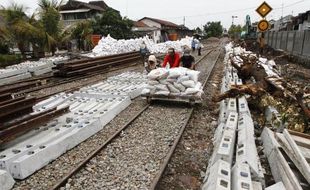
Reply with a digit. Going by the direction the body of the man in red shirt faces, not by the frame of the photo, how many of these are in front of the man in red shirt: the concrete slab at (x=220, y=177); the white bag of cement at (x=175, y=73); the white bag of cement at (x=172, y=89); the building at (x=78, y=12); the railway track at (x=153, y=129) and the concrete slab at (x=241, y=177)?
5

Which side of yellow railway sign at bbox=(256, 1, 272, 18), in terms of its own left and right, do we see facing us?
front

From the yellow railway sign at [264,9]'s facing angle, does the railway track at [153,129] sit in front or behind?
in front

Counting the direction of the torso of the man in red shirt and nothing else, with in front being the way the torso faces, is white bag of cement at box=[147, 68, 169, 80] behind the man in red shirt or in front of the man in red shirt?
in front

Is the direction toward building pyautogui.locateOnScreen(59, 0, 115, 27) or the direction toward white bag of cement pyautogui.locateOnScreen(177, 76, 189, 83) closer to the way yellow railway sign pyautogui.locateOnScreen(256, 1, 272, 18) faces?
the white bag of cement

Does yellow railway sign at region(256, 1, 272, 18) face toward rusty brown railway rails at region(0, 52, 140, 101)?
no

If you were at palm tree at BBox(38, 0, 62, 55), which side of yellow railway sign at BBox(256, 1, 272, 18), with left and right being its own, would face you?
right

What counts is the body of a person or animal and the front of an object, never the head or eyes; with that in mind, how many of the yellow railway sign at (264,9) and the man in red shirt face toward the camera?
2

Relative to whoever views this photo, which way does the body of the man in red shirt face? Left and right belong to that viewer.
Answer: facing the viewer

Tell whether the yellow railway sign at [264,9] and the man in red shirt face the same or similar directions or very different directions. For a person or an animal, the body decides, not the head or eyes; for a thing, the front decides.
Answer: same or similar directions

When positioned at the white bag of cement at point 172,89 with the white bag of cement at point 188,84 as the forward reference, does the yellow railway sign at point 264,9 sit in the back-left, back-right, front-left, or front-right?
front-left

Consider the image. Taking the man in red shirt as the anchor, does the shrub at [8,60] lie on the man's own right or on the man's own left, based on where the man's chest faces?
on the man's own right

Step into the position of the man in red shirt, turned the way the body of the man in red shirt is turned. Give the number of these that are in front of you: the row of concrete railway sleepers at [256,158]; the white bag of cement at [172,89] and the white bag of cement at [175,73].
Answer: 3

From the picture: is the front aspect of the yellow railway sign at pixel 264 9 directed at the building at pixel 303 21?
no

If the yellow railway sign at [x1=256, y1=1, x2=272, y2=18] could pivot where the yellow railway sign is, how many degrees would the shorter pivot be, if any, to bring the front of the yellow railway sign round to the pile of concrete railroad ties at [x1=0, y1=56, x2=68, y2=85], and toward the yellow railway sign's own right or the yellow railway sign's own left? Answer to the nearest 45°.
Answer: approximately 90° to the yellow railway sign's own right
